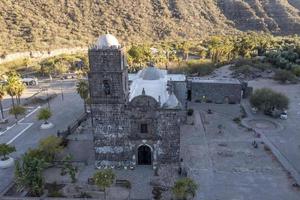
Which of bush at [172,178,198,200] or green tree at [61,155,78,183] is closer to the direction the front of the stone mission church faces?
the bush

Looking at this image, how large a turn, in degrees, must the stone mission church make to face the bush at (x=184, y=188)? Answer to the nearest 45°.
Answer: approximately 45° to its left

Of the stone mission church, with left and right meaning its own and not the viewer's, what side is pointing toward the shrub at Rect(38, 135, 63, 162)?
right

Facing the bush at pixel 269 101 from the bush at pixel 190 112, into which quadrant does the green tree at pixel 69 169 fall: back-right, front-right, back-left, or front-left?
back-right

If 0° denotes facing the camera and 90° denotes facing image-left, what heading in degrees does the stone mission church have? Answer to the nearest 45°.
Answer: approximately 0°

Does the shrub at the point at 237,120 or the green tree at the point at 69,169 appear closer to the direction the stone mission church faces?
the green tree

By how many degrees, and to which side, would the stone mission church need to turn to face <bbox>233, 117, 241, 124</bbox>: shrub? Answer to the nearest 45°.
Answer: approximately 135° to its left

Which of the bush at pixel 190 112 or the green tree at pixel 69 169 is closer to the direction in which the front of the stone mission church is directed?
the green tree

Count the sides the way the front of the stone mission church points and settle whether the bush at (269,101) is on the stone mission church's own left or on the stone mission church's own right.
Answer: on the stone mission church's own left

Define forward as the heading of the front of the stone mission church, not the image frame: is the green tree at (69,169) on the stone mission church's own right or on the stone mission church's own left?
on the stone mission church's own right

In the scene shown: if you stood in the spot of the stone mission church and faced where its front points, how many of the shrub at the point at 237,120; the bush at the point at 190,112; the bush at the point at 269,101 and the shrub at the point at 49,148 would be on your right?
1

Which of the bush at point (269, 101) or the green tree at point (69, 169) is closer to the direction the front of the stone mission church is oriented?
the green tree

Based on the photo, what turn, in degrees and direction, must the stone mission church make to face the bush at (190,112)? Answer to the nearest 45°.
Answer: approximately 135° to its left
